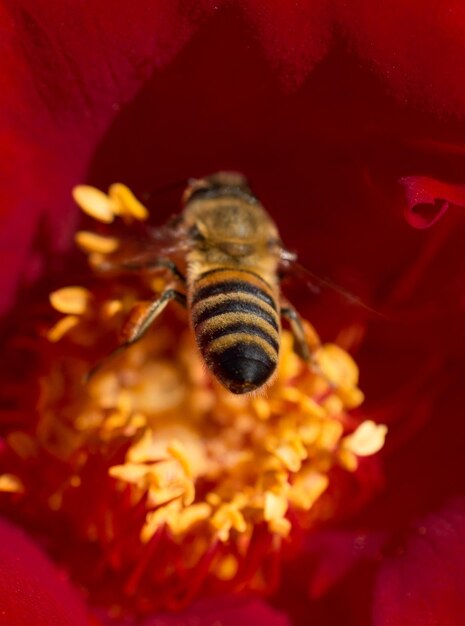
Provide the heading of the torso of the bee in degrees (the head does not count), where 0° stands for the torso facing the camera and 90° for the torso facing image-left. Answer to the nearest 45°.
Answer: approximately 180°
